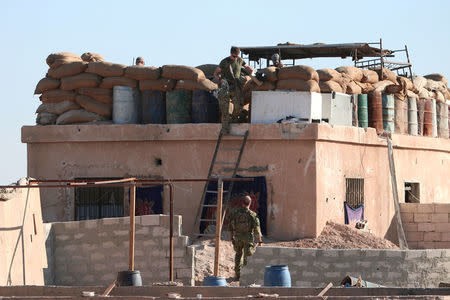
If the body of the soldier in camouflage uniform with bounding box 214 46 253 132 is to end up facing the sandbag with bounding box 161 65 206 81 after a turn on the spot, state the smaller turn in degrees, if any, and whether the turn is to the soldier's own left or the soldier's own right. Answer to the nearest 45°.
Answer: approximately 135° to the soldier's own right

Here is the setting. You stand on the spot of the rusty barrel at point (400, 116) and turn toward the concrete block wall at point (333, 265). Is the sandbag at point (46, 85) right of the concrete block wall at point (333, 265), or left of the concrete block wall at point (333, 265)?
right

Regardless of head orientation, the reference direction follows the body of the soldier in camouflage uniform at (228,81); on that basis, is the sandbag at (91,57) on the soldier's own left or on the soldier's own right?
on the soldier's own right

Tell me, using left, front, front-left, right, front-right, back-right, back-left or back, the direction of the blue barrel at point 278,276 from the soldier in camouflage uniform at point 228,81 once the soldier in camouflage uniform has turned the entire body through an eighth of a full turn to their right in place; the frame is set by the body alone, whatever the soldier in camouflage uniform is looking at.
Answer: front-left

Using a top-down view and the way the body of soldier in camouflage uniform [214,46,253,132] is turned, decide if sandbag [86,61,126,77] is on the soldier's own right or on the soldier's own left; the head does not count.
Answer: on the soldier's own right

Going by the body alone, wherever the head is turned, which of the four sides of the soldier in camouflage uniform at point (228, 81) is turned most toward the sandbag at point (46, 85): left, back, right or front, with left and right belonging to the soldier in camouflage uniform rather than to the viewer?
right

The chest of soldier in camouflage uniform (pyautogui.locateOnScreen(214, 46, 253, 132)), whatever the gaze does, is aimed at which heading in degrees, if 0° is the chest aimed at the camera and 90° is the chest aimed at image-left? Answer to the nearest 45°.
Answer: approximately 0°

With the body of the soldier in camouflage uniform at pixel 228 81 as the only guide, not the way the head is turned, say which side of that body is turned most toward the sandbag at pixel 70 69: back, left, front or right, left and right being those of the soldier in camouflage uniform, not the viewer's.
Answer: right
